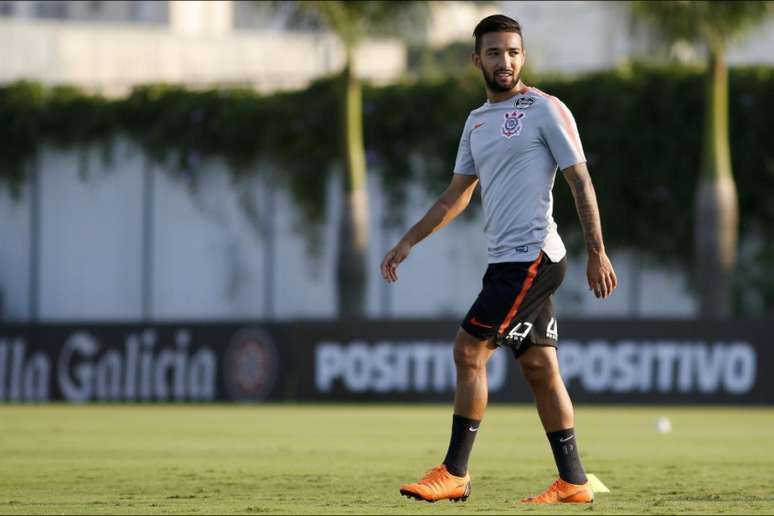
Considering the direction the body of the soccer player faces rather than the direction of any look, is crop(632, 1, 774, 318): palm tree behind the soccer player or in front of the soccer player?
behind

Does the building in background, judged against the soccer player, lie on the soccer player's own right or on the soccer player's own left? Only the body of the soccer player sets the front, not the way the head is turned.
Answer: on the soccer player's own right

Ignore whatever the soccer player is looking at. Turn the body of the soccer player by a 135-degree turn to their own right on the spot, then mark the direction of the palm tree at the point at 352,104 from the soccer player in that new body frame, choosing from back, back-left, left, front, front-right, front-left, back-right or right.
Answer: front

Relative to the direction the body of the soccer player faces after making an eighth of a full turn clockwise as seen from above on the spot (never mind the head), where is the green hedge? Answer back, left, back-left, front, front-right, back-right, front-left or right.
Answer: right

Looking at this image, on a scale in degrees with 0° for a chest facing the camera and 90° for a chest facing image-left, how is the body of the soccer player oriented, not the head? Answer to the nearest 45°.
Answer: approximately 45°
